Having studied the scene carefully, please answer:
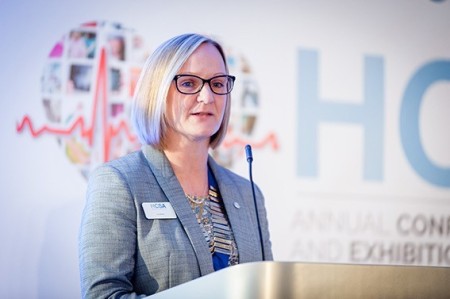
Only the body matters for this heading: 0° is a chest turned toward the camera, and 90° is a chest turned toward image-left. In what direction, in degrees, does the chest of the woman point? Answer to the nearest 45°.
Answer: approximately 315°

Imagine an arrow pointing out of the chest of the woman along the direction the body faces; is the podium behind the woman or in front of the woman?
in front

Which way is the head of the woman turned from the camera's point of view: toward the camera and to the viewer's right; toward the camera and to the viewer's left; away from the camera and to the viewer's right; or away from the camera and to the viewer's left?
toward the camera and to the viewer's right
